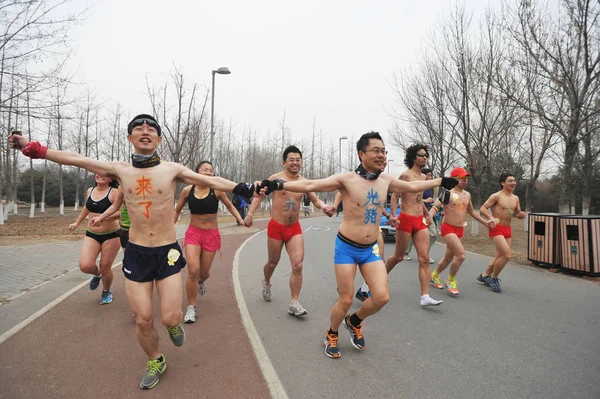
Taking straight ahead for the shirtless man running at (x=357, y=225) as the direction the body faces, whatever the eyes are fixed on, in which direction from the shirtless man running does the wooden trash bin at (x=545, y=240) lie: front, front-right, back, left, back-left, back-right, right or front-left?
left

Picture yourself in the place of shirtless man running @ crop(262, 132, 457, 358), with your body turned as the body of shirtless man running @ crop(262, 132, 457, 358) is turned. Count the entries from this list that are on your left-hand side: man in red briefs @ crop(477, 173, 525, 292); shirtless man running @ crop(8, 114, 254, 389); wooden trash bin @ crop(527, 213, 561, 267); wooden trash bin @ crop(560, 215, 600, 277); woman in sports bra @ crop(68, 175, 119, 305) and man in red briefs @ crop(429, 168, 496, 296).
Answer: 4

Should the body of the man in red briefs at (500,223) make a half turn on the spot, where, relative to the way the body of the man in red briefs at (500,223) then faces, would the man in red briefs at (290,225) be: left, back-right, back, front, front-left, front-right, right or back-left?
left

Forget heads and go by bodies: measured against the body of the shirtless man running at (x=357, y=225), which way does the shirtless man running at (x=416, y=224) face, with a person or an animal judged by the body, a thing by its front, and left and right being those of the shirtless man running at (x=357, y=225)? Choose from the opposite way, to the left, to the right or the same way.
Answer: the same way

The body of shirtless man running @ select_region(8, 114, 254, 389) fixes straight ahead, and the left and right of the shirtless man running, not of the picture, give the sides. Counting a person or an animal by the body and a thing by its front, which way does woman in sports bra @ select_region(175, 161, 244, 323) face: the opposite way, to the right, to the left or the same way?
the same way

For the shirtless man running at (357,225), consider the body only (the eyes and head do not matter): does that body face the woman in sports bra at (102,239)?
no

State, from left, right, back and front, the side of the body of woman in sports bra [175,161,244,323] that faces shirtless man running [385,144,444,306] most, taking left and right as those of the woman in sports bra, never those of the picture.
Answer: left

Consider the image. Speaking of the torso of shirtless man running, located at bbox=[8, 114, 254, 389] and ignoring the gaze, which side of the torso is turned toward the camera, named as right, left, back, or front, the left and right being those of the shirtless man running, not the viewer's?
front

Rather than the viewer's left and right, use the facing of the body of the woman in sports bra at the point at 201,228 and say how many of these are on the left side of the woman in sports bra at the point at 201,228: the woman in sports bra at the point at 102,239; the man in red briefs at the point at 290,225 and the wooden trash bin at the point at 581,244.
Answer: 2

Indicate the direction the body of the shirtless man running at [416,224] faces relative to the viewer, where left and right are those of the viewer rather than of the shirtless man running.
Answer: facing the viewer and to the right of the viewer

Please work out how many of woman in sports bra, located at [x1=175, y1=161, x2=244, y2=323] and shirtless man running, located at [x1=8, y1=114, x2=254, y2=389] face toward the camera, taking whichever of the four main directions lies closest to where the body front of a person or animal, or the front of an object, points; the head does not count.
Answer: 2

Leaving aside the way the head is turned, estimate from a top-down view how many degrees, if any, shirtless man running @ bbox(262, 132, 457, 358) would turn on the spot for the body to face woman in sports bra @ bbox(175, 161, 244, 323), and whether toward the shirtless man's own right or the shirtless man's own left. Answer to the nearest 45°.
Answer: approximately 135° to the shirtless man's own right

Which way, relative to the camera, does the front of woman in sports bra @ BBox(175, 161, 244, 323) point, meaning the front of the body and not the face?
toward the camera

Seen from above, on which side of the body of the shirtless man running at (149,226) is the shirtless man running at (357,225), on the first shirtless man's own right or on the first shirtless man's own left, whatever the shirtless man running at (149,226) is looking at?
on the first shirtless man's own left

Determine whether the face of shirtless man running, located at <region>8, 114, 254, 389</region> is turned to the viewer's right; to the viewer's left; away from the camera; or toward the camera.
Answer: toward the camera

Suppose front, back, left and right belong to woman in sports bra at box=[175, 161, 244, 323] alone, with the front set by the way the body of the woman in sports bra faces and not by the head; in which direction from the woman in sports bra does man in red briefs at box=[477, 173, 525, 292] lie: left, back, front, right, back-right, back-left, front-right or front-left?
left

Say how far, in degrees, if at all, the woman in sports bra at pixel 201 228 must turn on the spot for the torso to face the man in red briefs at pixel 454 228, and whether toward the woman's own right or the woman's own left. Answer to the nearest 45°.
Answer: approximately 90° to the woman's own left

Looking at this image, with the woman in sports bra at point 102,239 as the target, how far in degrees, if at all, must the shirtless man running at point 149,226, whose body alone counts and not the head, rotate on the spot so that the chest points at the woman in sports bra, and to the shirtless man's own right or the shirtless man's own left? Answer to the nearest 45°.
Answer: approximately 180°

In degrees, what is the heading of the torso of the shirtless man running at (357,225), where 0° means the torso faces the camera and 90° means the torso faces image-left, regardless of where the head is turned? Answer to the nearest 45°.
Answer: approximately 315°

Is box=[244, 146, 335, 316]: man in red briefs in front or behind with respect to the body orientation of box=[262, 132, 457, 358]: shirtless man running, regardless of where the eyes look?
behind

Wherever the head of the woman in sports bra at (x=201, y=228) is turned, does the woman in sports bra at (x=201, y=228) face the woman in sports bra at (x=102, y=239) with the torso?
no
